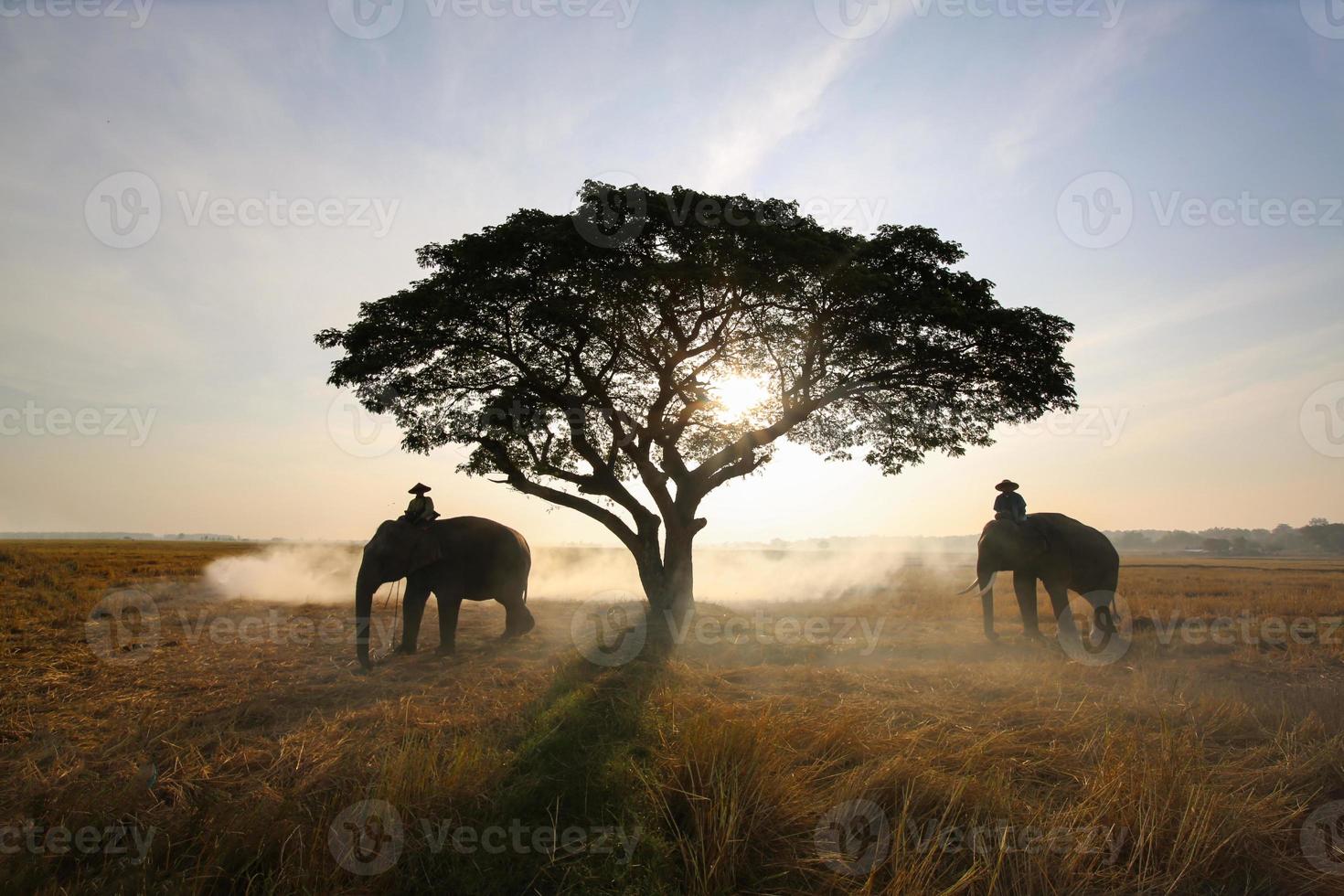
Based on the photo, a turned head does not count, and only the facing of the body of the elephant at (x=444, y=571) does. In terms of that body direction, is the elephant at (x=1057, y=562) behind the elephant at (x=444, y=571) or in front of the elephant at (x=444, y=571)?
behind

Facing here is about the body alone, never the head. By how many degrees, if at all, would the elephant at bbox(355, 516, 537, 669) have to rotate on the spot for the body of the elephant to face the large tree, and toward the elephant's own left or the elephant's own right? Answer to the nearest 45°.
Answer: approximately 180°

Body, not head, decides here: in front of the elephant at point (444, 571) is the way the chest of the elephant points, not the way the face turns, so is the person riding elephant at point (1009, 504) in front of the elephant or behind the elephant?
behind

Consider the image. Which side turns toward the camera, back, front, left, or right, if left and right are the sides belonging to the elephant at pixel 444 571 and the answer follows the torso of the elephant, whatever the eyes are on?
left
